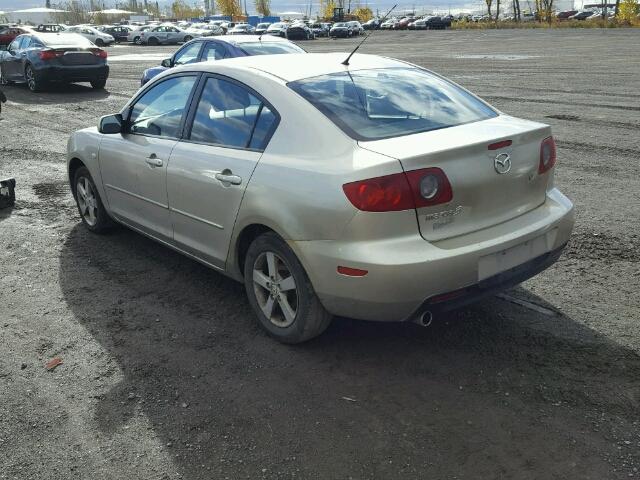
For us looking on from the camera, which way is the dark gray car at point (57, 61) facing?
facing away from the viewer and to the left of the viewer

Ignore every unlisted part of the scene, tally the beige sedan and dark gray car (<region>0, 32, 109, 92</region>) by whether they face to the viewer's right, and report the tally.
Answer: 0

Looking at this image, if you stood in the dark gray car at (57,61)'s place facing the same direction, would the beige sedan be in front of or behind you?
behind

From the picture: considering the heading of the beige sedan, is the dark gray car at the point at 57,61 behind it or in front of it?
in front

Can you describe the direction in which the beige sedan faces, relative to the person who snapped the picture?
facing away from the viewer and to the left of the viewer

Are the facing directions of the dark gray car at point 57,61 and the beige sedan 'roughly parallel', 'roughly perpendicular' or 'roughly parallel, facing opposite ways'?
roughly parallel
